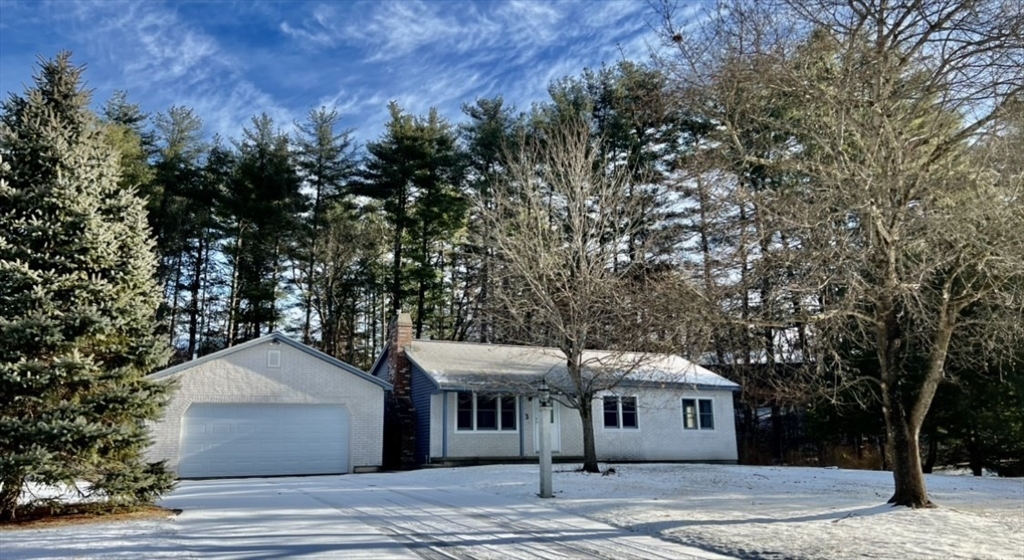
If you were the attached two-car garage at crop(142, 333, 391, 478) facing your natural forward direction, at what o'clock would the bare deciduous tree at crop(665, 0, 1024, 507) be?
The bare deciduous tree is roughly at 11 o'clock from the attached two-car garage.

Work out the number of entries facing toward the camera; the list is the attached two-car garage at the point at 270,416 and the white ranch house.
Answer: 2

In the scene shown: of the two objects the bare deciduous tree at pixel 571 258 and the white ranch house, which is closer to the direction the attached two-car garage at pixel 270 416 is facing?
the bare deciduous tree

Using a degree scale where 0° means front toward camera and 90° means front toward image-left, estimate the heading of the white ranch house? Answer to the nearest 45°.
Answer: approximately 0°

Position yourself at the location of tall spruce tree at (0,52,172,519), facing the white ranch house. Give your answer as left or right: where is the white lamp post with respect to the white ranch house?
right

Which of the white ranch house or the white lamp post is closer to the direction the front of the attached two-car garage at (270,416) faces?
the white lamp post

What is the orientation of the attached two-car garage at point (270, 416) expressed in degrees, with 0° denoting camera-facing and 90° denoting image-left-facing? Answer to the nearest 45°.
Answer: approximately 0°

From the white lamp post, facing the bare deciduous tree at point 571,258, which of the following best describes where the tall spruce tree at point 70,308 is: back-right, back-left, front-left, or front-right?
back-left
